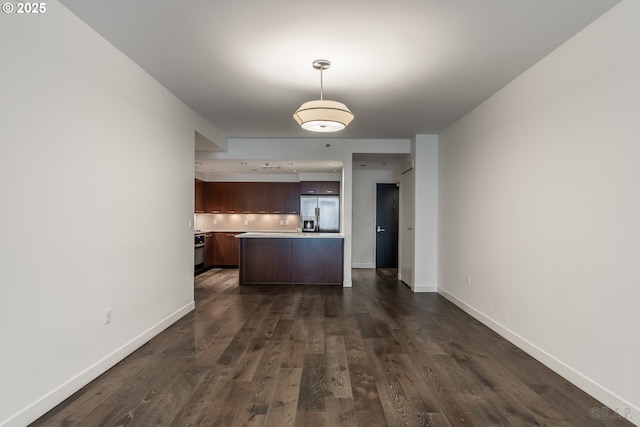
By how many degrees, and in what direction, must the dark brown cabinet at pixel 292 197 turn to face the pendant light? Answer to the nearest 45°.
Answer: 0° — it already faces it

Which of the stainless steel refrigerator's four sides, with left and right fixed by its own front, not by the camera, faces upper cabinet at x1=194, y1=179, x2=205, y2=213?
right

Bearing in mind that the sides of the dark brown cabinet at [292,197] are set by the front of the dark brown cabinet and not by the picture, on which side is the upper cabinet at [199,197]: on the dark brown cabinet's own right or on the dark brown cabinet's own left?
on the dark brown cabinet's own right

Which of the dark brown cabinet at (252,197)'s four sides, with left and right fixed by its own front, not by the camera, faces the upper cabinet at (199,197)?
right

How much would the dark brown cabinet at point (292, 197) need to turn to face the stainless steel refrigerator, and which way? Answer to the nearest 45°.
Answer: approximately 45° to its left

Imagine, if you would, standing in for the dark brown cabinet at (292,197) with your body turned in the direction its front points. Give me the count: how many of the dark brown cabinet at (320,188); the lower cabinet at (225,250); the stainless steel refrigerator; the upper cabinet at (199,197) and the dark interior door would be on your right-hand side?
2

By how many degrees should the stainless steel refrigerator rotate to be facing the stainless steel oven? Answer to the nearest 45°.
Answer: approximately 90° to its right
